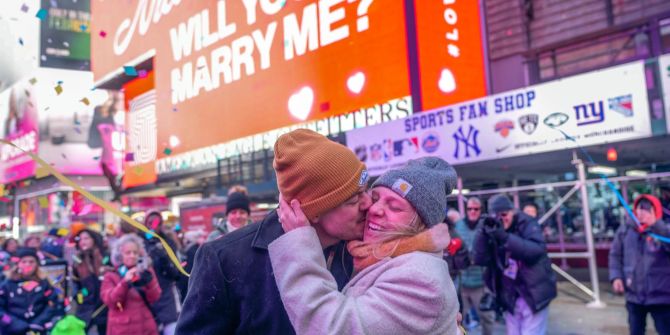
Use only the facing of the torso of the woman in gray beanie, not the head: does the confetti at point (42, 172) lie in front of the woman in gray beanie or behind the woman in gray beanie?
in front

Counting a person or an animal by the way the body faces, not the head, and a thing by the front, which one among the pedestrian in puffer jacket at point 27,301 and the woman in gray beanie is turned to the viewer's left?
the woman in gray beanie

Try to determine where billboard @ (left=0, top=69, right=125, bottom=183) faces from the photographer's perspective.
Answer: facing the viewer

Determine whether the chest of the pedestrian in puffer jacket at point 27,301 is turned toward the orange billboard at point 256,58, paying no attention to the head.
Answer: no

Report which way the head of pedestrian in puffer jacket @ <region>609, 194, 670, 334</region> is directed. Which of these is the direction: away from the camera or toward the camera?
toward the camera

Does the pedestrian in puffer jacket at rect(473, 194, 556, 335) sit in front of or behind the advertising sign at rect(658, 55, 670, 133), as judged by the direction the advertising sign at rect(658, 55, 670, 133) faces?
in front

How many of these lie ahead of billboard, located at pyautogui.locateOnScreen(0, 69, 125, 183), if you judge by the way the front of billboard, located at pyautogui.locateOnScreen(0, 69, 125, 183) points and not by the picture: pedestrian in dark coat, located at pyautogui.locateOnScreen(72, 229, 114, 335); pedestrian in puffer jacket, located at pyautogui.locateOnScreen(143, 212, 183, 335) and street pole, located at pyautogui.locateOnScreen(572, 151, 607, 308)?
3

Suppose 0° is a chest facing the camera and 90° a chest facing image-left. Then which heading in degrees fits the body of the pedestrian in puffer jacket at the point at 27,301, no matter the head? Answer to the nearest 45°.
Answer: approximately 0°

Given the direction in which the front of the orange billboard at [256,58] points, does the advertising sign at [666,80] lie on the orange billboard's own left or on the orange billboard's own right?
on the orange billboard's own left

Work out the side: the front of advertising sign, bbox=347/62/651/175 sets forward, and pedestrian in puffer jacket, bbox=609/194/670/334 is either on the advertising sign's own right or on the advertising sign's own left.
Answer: on the advertising sign's own left

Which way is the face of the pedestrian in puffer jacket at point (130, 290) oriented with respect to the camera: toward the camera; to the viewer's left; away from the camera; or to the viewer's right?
toward the camera

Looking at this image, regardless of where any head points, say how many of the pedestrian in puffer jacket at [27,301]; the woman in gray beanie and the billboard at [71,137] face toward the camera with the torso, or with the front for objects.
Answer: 2

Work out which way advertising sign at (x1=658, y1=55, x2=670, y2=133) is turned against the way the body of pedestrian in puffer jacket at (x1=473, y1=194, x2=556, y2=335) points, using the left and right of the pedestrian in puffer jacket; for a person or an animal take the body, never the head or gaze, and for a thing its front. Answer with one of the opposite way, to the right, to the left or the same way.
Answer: the same way

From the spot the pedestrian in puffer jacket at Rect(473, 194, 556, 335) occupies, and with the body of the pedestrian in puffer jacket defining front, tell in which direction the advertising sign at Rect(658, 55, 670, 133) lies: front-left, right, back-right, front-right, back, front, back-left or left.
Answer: back

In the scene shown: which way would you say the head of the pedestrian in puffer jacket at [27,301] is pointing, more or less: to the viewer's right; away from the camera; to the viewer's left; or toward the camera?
toward the camera

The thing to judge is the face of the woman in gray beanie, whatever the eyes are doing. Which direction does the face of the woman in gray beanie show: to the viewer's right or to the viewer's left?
to the viewer's left
